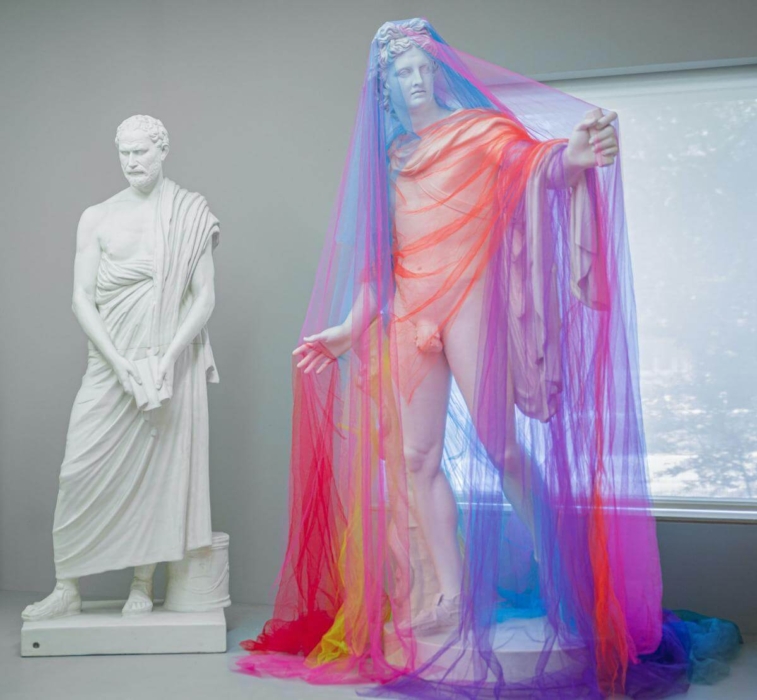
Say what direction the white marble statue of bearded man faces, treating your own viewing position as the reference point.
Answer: facing the viewer and to the left of the viewer

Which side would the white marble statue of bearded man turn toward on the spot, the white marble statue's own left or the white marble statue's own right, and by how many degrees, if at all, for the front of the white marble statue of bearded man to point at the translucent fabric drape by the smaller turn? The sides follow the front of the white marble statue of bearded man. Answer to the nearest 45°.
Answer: approximately 90° to the white marble statue's own left
